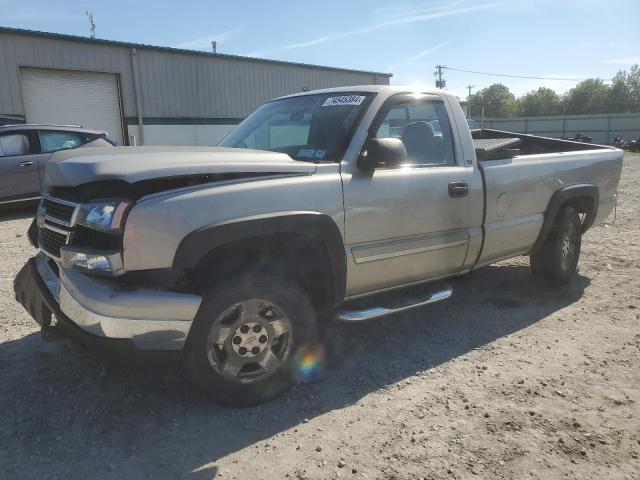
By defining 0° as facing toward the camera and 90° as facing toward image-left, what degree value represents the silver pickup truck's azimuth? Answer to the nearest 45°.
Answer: approximately 45°

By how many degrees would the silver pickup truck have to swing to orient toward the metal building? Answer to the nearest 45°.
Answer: approximately 135° to its right

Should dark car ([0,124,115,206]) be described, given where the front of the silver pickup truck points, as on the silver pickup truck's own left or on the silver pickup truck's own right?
on the silver pickup truck's own right

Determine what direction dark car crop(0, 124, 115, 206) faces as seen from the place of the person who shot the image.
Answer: facing to the left of the viewer

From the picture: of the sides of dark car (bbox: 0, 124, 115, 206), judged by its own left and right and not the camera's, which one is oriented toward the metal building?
right
